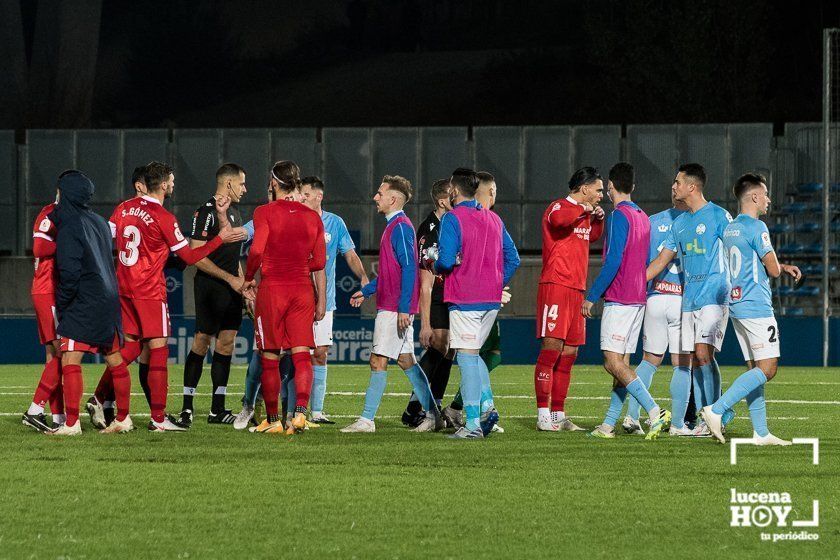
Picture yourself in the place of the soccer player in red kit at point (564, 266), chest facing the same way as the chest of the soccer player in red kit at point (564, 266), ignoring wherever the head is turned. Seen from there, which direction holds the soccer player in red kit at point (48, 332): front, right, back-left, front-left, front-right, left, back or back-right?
back-right

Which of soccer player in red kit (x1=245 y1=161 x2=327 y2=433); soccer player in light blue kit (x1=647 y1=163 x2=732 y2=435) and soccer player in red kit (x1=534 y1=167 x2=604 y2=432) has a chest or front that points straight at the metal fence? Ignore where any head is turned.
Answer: soccer player in red kit (x1=245 y1=161 x2=327 y2=433)

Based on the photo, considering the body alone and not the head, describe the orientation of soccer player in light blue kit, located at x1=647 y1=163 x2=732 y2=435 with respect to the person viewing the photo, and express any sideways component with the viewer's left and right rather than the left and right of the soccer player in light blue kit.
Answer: facing the viewer and to the left of the viewer

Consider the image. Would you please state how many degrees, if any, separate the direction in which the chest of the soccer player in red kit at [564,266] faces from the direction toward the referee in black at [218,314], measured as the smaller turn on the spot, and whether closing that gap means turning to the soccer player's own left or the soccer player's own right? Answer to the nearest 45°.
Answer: approximately 135° to the soccer player's own right

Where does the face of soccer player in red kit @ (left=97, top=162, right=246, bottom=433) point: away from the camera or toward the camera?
away from the camera

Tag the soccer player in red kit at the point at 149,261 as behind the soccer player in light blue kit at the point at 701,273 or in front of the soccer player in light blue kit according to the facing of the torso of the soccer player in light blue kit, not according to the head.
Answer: in front

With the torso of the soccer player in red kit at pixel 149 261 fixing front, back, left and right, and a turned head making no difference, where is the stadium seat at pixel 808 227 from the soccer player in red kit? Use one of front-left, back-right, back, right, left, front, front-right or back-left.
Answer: front

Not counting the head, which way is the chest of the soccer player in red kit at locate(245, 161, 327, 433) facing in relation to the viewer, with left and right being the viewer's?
facing away from the viewer

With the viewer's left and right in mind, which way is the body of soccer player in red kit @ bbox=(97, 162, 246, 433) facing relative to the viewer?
facing away from the viewer and to the right of the viewer

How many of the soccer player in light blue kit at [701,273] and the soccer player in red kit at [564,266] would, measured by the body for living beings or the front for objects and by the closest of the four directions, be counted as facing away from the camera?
0

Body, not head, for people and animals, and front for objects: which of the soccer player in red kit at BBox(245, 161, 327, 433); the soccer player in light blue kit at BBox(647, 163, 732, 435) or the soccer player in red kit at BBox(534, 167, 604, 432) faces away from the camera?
the soccer player in red kit at BBox(245, 161, 327, 433)

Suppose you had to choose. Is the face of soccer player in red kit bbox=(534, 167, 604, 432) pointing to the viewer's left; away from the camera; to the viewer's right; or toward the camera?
to the viewer's right

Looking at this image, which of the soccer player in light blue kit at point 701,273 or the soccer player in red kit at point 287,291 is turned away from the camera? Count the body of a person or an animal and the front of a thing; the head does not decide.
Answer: the soccer player in red kit

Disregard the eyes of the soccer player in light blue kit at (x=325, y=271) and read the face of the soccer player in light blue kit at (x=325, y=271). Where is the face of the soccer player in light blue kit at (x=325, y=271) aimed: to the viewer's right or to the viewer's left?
to the viewer's left

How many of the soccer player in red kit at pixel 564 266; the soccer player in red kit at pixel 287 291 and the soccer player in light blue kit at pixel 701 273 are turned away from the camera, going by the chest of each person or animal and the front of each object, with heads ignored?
1

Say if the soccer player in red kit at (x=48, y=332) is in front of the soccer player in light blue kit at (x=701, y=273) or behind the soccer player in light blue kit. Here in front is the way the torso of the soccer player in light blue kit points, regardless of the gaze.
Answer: in front

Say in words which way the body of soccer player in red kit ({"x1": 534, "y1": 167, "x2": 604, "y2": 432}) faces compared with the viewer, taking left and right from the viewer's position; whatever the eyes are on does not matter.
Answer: facing the viewer and to the right of the viewer
